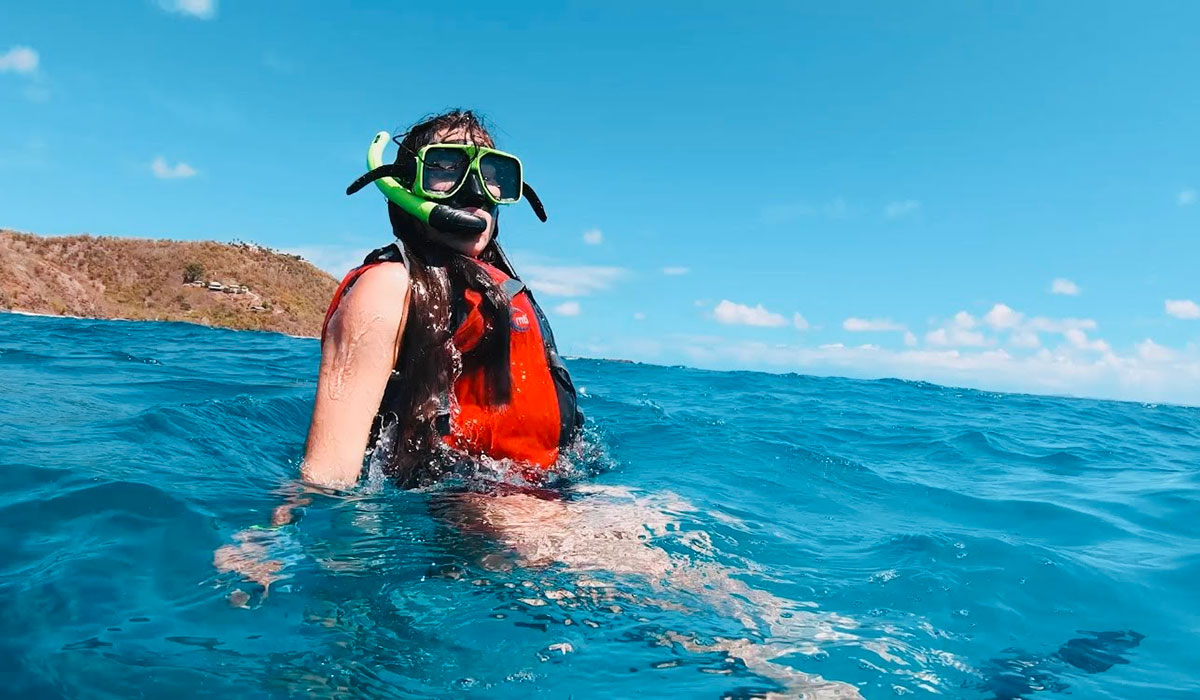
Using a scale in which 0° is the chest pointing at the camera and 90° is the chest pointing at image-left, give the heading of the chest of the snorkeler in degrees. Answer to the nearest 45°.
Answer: approximately 315°
